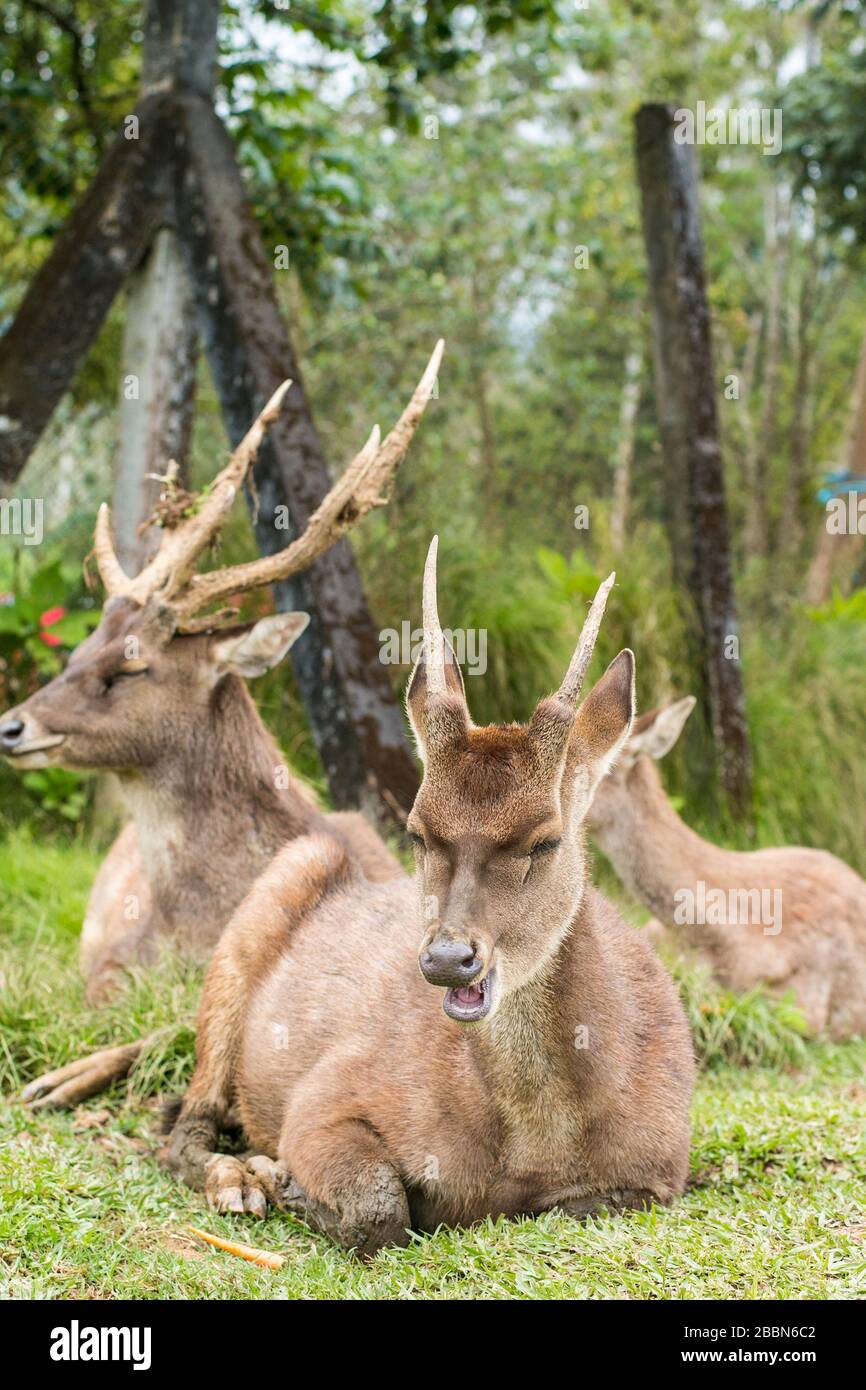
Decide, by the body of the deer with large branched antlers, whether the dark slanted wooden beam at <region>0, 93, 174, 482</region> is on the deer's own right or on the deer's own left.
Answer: on the deer's own right

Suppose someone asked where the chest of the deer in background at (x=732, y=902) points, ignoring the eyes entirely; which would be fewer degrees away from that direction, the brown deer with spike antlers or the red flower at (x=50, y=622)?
the red flower

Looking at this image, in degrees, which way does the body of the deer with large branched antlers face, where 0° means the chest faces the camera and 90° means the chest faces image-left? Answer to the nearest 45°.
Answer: approximately 45°

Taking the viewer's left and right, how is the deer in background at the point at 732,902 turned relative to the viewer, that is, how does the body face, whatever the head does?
facing to the left of the viewer

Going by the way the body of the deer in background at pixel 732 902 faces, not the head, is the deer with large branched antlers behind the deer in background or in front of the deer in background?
in front

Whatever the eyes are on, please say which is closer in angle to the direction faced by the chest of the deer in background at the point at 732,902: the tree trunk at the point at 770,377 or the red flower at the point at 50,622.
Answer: the red flower

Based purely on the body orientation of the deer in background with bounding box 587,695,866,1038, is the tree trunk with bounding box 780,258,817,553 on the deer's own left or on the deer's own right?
on the deer's own right

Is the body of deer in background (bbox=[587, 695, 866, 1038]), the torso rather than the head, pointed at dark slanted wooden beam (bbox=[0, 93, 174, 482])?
yes

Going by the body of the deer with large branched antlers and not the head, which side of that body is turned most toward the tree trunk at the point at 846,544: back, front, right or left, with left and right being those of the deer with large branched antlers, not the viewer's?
back

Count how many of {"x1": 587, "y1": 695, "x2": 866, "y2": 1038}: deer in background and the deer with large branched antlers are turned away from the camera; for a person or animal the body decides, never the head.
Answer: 0

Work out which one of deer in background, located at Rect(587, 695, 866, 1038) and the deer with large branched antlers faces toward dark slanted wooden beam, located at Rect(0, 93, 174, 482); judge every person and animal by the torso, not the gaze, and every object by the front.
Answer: the deer in background

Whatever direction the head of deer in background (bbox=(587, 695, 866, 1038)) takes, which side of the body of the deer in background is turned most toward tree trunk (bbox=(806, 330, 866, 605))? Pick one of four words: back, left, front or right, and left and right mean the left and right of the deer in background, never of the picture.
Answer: right

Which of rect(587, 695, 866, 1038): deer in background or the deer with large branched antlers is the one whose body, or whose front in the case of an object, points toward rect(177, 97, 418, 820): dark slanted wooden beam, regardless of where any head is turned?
the deer in background
